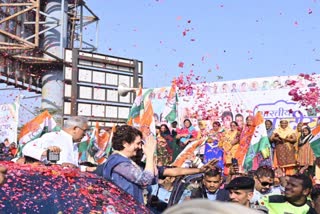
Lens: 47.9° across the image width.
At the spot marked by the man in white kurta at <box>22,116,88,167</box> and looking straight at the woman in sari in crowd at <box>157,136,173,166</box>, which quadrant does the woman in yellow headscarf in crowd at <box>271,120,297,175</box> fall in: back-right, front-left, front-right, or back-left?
front-right

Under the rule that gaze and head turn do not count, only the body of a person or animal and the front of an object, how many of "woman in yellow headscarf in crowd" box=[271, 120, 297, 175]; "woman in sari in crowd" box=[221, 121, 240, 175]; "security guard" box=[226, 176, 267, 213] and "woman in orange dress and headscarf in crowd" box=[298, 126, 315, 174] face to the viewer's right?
0

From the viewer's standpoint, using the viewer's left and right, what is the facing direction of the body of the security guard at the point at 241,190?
facing the viewer and to the left of the viewer

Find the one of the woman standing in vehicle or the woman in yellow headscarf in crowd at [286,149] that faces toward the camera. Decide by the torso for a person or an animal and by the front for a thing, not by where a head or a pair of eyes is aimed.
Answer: the woman in yellow headscarf in crowd

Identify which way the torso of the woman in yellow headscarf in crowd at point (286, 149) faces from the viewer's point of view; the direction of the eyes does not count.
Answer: toward the camera

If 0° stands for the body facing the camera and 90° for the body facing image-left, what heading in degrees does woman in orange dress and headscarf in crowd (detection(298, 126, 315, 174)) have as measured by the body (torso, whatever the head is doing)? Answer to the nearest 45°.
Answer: approximately 45°

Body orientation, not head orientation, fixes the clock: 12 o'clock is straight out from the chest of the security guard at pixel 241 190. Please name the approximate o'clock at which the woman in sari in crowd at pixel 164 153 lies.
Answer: The woman in sari in crowd is roughly at 4 o'clock from the security guard.

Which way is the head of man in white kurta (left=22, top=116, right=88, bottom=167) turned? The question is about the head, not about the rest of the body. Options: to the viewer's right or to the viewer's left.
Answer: to the viewer's right

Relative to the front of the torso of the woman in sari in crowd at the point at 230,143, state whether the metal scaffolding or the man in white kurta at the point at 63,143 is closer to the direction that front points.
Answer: the man in white kurta

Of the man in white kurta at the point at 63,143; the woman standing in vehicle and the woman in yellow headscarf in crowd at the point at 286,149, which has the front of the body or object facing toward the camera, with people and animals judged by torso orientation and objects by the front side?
the woman in yellow headscarf in crowd

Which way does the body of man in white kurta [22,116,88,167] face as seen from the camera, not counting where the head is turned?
to the viewer's right

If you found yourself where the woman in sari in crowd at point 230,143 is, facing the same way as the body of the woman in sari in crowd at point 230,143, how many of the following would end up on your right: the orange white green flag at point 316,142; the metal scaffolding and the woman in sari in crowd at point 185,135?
2
